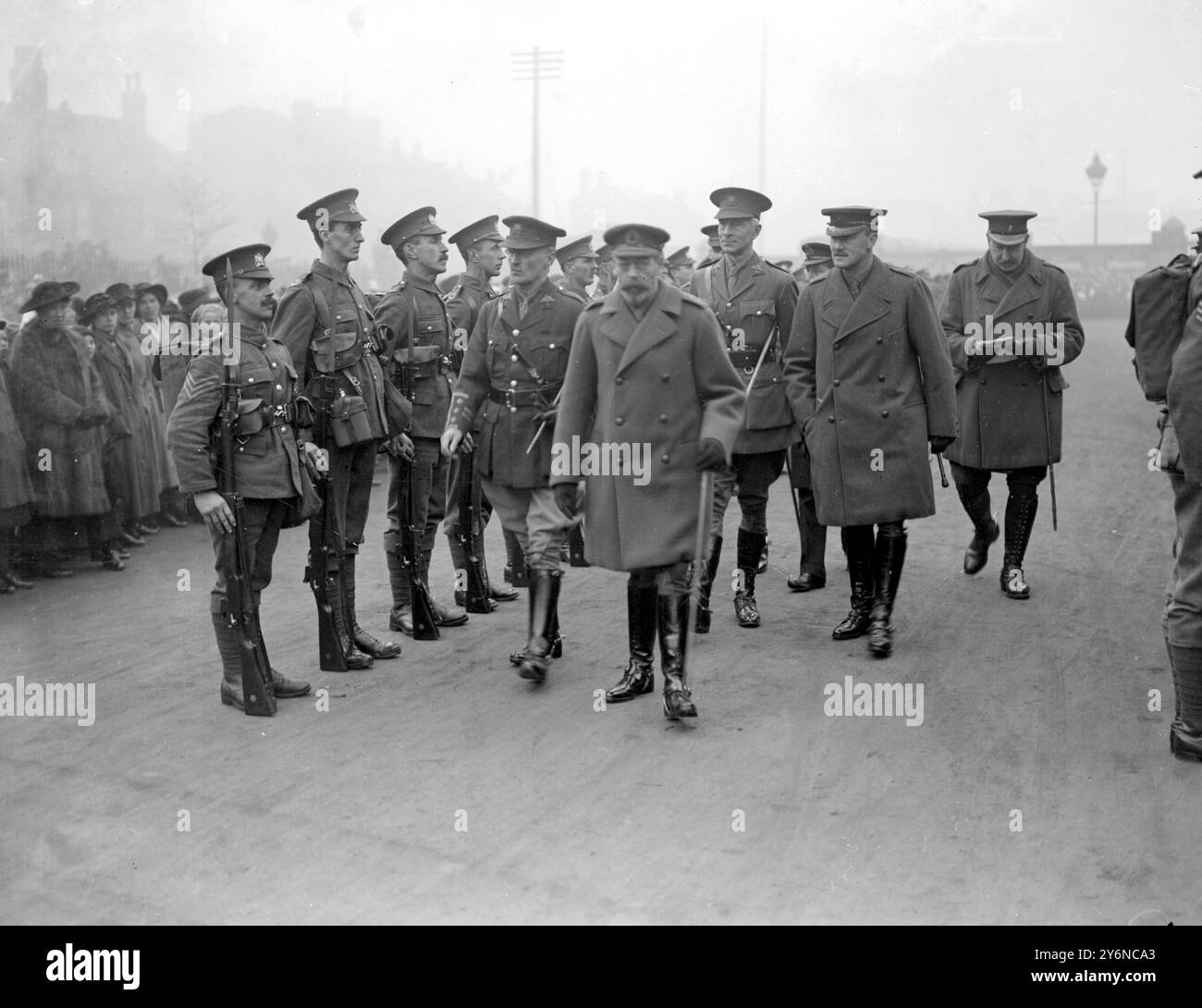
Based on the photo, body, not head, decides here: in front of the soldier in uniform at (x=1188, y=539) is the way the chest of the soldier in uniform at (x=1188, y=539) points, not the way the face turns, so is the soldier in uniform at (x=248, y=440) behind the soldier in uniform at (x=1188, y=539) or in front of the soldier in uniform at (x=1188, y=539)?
behind

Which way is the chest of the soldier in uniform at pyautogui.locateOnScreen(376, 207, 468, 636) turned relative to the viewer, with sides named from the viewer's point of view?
facing the viewer and to the right of the viewer

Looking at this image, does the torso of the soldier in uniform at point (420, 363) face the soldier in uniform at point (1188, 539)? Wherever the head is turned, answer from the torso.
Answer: yes

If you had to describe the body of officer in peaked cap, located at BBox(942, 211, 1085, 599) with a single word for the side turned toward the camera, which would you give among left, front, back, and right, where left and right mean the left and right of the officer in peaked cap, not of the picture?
front

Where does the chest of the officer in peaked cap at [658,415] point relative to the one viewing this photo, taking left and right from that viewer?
facing the viewer

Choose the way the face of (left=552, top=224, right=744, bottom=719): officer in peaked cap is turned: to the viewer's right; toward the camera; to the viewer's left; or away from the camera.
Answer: toward the camera

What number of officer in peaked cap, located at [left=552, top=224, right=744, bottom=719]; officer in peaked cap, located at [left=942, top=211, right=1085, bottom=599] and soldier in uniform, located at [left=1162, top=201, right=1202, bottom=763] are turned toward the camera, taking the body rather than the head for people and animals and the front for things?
2

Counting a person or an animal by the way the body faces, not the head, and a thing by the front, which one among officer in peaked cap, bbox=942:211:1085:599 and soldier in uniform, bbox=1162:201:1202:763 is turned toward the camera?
the officer in peaked cap

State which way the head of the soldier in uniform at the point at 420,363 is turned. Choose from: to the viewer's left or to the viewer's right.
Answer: to the viewer's right

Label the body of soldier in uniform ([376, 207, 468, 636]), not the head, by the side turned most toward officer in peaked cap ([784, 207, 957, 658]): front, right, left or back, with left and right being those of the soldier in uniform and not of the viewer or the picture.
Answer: front

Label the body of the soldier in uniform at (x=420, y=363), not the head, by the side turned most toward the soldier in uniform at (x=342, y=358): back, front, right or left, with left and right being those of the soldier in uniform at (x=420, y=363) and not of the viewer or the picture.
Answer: right
